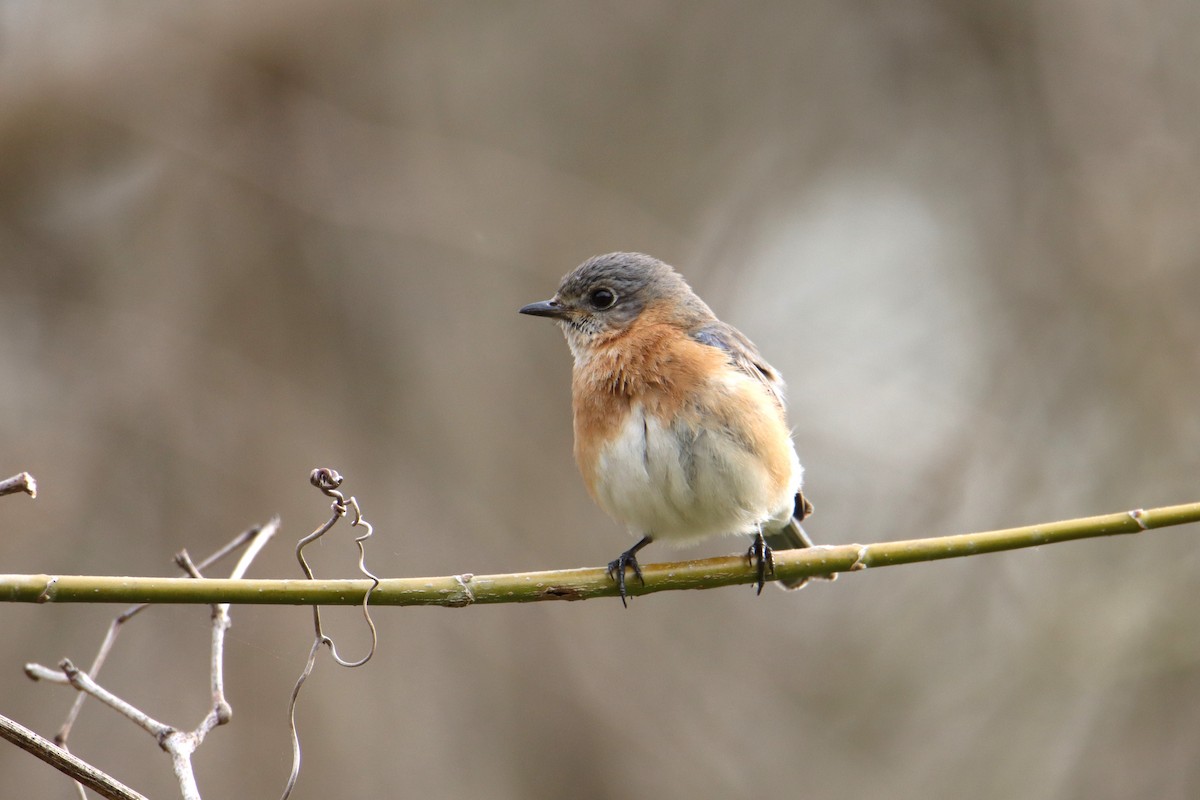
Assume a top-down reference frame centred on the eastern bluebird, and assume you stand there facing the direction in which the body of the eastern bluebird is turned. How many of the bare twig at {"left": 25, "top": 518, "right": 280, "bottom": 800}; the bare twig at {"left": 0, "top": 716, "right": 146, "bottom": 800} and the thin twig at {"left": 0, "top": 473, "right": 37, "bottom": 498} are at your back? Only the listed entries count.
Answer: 0

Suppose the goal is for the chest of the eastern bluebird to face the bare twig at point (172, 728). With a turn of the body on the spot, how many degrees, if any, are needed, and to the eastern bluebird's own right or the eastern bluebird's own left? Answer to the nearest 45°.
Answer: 0° — it already faces it

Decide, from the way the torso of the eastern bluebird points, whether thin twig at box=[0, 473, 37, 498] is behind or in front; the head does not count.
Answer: in front

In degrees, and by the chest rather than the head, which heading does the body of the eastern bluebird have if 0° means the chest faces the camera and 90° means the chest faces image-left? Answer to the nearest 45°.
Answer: approximately 45°

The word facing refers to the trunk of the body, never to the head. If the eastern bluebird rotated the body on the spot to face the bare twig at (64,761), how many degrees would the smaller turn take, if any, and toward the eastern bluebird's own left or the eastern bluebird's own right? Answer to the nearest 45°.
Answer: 0° — it already faces it
